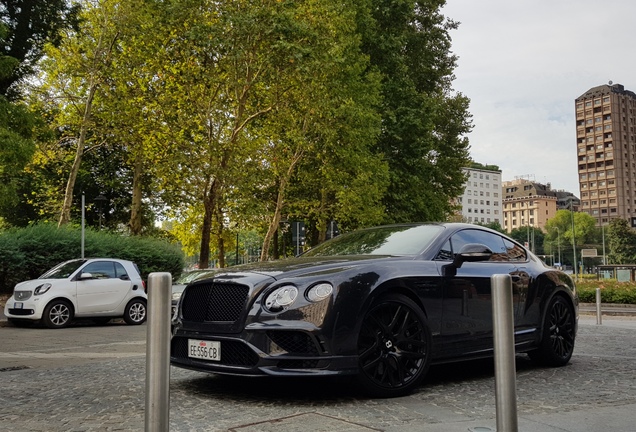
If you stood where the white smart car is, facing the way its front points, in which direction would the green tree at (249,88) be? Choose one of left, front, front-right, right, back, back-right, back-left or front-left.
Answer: back

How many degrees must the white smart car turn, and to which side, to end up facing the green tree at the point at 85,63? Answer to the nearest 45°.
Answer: approximately 135° to its right

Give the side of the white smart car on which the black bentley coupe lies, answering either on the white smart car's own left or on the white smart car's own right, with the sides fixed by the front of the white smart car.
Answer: on the white smart car's own left

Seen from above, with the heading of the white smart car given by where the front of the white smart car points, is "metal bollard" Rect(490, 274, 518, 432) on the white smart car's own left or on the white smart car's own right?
on the white smart car's own left

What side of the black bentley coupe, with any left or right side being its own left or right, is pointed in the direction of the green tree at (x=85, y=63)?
right

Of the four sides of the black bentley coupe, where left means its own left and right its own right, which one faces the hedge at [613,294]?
back

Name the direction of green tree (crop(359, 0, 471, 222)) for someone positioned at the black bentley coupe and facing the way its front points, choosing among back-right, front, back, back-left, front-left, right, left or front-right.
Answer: back-right

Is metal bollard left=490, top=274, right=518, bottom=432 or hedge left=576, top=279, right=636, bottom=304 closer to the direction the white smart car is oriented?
the metal bollard

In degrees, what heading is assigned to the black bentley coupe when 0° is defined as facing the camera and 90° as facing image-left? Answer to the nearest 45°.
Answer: approximately 45°

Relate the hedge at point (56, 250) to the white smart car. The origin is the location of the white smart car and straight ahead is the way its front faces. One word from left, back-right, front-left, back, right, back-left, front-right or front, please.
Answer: back-right

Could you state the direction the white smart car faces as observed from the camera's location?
facing the viewer and to the left of the viewer

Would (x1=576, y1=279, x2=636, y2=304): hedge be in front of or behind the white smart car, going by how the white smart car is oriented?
behind

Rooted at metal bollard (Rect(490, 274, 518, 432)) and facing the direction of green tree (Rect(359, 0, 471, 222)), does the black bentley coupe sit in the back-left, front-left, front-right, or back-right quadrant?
front-left

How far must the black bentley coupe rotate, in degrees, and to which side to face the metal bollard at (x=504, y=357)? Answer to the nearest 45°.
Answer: approximately 45° to its left

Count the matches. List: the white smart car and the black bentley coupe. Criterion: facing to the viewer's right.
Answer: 0
